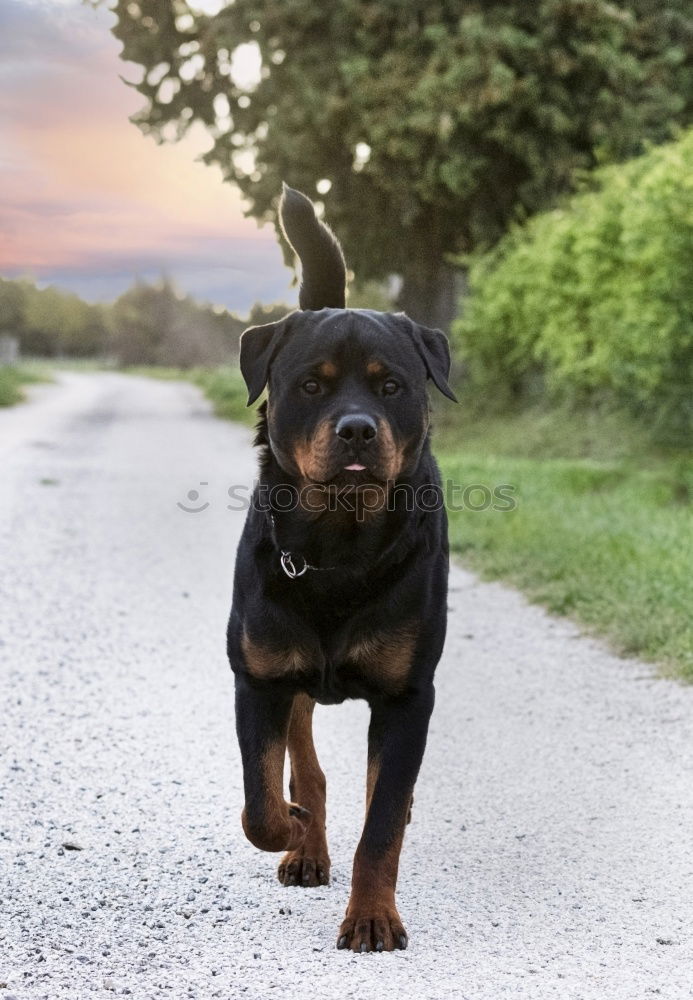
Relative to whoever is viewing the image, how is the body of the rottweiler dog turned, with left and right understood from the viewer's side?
facing the viewer
